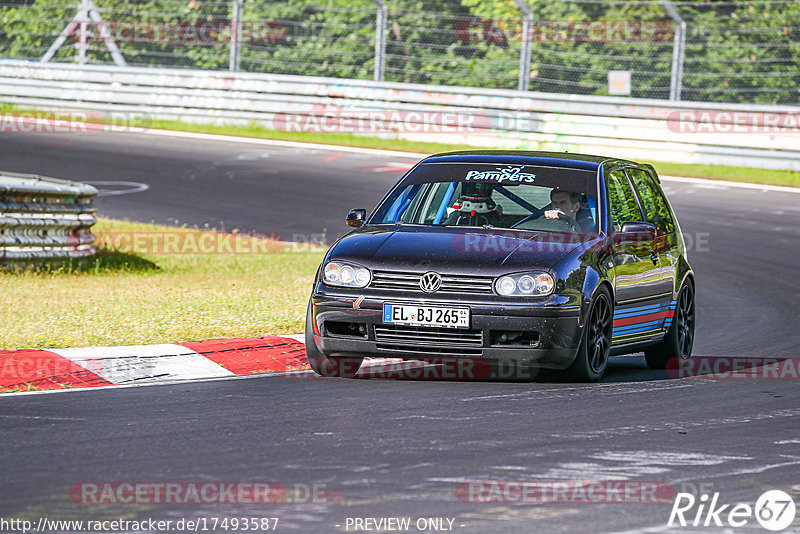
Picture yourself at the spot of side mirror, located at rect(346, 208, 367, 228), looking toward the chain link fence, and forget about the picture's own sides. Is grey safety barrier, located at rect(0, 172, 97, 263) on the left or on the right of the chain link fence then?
left

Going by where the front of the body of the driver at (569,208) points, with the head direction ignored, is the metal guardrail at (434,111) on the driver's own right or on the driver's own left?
on the driver's own right

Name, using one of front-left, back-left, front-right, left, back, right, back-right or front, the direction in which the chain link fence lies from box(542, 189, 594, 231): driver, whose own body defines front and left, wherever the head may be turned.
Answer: back-right

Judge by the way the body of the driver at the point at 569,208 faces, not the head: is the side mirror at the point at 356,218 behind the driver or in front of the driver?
in front

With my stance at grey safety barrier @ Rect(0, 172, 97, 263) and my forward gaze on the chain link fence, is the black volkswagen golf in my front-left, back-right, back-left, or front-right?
back-right

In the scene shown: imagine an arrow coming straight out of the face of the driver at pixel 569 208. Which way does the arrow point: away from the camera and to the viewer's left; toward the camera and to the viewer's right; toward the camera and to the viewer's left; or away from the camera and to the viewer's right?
toward the camera and to the viewer's left

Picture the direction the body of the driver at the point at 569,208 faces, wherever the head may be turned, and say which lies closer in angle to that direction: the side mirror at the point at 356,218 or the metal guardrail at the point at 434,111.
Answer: the side mirror

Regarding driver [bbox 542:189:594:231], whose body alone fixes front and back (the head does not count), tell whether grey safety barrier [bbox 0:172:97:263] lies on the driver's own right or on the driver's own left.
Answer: on the driver's own right

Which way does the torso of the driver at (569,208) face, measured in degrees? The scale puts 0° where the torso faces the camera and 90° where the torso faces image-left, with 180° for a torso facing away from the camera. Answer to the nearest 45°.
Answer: approximately 45°
